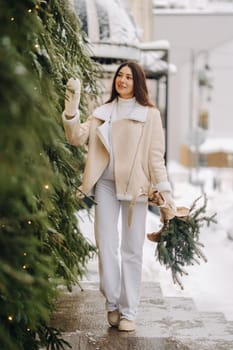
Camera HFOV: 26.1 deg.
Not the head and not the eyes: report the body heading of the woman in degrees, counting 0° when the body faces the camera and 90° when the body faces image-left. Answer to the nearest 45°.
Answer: approximately 0°

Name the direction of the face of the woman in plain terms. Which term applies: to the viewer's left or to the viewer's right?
to the viewer's left
